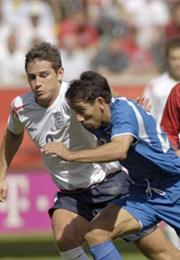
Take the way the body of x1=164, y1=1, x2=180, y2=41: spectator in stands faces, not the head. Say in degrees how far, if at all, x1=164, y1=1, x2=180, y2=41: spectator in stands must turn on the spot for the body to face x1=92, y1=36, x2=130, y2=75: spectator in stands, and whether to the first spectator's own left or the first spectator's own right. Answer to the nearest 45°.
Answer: approximately 45° to the first spectator's own right

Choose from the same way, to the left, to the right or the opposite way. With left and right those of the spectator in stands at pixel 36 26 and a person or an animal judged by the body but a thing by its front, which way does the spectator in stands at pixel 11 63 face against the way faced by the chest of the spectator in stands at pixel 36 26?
the same way

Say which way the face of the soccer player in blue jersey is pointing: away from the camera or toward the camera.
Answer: toward the camera

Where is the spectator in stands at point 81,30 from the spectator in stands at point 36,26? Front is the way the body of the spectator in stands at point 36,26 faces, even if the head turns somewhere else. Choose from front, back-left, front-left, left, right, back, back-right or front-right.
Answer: left

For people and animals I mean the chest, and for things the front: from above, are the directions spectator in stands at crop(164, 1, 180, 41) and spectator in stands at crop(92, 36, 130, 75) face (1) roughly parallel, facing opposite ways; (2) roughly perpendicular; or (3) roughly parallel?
roughly parallel

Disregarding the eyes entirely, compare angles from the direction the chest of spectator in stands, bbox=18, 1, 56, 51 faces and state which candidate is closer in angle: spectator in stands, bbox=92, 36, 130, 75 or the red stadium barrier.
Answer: the red stadium barrier

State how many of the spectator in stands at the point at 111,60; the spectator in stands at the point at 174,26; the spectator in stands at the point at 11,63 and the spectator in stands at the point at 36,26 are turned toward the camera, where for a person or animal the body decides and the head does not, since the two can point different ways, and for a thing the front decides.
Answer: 4

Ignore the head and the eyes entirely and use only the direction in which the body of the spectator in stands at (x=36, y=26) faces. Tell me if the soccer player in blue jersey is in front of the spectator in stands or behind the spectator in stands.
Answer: in front

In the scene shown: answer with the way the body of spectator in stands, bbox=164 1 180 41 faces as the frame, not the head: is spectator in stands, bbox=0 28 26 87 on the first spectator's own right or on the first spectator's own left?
on the first spectator's own right

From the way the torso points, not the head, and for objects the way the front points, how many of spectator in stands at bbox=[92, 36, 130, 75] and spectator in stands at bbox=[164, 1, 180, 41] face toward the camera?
2

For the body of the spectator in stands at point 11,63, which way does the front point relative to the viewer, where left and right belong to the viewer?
facing the viewer

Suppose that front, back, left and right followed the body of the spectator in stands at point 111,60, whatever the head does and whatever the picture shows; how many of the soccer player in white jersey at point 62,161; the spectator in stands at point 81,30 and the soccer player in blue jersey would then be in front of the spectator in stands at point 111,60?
2

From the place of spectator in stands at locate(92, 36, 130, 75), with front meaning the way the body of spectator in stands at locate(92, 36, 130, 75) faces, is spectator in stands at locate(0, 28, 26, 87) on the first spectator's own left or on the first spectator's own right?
on the first spectator's own right

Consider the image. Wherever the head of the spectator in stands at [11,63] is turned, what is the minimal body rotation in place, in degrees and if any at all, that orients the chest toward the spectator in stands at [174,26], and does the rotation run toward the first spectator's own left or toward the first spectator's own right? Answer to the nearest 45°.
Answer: approximately 90° to the first spectator's own left

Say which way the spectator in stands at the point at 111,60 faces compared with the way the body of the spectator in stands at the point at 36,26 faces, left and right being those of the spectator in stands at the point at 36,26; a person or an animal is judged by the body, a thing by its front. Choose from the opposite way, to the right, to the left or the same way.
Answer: the same way

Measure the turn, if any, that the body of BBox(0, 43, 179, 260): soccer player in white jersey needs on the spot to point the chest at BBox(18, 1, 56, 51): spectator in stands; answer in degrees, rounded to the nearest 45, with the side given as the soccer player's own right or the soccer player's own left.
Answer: approximately 135° to the soccer player's own right

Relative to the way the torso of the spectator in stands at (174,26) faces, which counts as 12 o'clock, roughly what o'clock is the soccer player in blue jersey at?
The soccer player in blue jersey is roughly at 12 o'clock from the spectator in stands.
